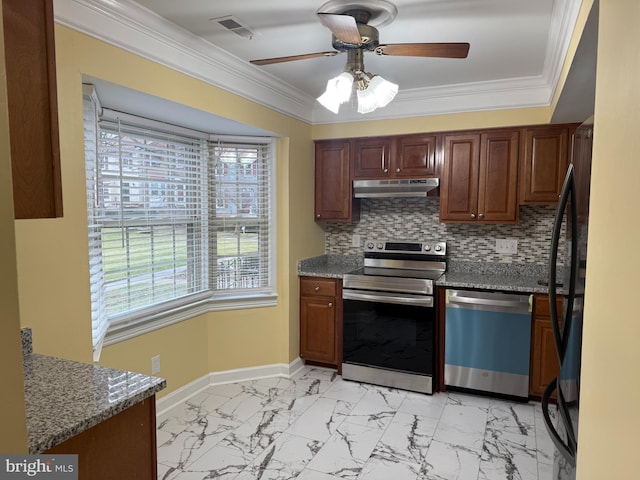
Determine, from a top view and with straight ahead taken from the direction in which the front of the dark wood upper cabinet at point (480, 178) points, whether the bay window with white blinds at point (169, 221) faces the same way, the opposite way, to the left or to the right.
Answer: to the left

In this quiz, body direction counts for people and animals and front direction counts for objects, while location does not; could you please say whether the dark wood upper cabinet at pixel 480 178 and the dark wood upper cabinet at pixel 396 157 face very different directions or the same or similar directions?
same or similar directions

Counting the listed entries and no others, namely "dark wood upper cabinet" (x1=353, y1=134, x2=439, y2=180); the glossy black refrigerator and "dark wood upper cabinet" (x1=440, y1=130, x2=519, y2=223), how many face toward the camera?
2

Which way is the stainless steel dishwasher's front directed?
toward the camera

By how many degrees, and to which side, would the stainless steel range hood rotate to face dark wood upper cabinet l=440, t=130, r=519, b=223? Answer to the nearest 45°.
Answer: approximately 90° to its left

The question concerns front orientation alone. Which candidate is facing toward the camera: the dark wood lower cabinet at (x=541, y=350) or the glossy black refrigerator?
the dark wood lower cabinet

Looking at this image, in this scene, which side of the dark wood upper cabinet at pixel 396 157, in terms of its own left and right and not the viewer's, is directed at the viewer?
front

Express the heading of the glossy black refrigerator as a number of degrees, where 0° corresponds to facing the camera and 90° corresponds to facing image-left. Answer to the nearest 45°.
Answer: approximately 90°

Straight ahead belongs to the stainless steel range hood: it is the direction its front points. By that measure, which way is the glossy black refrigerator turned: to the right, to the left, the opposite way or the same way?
to the right

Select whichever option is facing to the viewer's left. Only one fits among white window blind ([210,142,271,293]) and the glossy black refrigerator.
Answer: the glossy black refrigerator

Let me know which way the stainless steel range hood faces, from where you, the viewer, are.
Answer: facing the viewer

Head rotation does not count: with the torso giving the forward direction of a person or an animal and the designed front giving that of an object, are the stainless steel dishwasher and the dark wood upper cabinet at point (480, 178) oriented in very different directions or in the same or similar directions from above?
same or similar directions

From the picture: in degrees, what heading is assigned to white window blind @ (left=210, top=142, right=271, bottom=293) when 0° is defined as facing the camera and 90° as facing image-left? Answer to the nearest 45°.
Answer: approximately 0°

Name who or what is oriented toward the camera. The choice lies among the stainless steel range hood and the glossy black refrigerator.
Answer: the stainless steel range hood

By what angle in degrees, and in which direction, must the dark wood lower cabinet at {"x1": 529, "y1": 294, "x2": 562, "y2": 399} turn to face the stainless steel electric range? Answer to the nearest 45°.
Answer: approximately 90° to its right

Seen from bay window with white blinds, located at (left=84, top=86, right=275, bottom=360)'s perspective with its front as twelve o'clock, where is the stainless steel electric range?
The stainless steel electric range is roughly at 11 o'clock from the bay window with white blinds.
